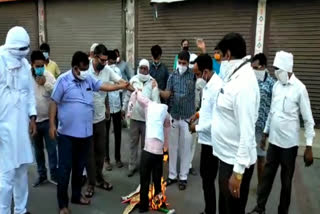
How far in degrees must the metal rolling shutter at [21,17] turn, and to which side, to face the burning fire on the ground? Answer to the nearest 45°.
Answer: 0° — it already faces it

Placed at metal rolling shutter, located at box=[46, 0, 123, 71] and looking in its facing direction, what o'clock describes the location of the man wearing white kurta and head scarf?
The man wearing white kurta and head scarf is roughly at 12 o'clock from the metal rolling shutter.

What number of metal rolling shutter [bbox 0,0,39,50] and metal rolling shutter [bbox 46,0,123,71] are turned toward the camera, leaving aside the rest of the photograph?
2

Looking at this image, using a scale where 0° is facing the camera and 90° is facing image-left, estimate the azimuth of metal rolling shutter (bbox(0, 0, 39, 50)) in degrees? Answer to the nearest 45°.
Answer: approximately 0°

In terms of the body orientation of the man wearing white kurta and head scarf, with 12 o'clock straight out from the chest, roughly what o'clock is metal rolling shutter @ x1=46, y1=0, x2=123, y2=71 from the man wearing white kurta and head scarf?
The metal rolling shutter is roughly at 8 o'clock from the man wearing white kurta and head scarf.

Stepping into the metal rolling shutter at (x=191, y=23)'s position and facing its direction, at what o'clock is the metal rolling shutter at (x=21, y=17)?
the metal rolling shutter at (x=21, y=17) is roughly at 4 o'clock from the metal rolling shutter at (x=191, y=23).

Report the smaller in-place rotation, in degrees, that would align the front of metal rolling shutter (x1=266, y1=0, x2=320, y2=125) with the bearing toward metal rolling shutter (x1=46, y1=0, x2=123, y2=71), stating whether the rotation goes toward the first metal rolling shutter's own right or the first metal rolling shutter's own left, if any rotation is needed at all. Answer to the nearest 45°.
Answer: approximately 90° to the first metal rolling shutter's own right
